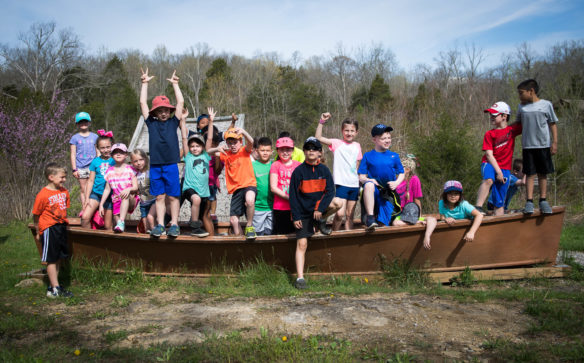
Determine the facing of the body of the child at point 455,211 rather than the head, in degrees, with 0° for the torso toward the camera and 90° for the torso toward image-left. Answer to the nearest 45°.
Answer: approximately 0°

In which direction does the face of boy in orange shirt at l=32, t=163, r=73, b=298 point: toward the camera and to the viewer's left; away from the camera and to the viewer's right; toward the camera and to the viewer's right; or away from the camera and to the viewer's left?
toward the camera and to the viewer's right

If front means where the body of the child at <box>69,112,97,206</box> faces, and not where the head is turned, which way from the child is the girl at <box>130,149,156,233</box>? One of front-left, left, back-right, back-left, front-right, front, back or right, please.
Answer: front-left

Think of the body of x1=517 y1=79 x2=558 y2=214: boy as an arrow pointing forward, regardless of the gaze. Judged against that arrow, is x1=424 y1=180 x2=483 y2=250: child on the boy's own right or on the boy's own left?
on the boy's own right

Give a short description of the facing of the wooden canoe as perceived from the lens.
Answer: facing to the right of the viewer

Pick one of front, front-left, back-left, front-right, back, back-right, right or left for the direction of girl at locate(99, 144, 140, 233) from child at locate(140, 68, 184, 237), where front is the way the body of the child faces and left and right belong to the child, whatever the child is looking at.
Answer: back-right
